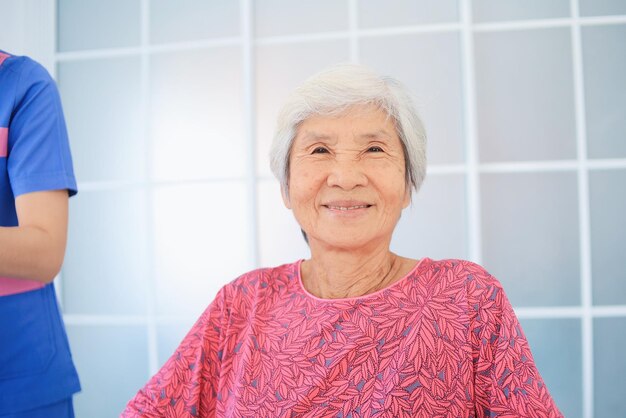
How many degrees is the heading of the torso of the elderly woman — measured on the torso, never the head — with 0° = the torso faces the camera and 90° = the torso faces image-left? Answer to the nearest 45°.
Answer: approximately 0°

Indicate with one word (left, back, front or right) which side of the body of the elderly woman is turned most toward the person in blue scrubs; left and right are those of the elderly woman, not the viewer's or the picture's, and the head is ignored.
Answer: right
